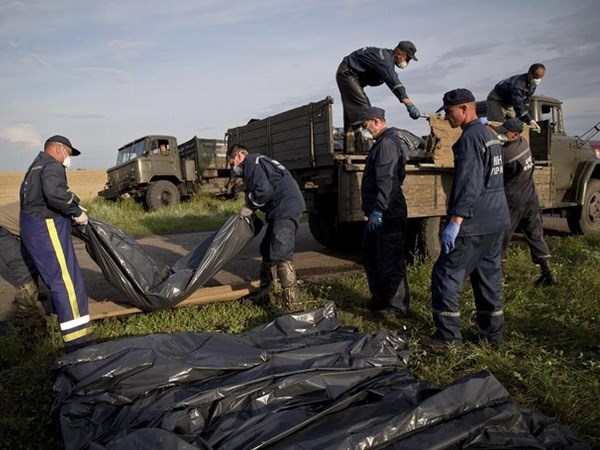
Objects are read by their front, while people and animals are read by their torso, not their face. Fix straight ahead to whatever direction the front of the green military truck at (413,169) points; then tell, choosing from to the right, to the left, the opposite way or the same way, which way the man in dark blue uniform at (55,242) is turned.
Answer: the same way

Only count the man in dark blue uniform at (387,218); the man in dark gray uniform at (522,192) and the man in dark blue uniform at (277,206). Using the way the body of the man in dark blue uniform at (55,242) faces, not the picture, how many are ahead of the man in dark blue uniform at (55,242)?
3

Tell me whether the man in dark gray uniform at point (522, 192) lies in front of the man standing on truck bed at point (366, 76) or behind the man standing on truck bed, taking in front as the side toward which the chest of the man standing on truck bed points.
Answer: in front

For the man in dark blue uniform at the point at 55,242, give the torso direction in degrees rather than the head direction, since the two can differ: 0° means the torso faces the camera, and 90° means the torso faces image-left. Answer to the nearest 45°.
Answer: approximately 270°

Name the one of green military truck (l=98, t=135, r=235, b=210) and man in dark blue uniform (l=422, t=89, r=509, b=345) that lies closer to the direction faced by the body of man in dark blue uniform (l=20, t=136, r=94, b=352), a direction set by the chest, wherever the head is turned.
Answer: the man in dark blue uniform

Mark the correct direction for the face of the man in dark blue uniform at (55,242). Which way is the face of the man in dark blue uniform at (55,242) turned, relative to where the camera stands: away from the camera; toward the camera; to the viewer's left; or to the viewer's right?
to the viewer's right

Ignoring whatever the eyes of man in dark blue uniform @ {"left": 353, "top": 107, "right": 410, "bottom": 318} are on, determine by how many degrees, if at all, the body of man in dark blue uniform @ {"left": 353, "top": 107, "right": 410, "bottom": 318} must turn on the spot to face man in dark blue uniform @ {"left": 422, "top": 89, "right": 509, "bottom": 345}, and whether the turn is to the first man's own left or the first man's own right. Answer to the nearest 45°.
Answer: approximately 135° to the first man's own left

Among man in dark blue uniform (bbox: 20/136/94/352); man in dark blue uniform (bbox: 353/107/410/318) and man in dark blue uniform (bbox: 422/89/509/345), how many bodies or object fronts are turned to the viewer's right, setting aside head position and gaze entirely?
1

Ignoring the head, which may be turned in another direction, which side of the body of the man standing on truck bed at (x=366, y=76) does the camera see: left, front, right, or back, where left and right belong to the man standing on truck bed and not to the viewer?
right

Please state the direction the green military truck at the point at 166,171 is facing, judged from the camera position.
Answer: facing the viewer and to the left of the viewer

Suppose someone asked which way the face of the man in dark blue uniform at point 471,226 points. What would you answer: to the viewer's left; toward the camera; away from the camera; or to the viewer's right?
to the viewer's left
